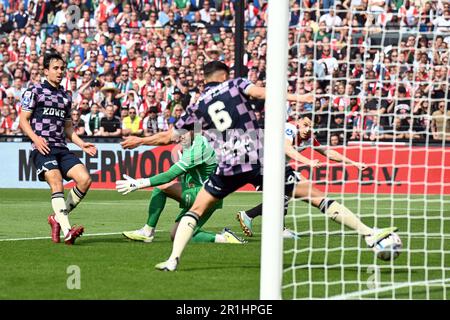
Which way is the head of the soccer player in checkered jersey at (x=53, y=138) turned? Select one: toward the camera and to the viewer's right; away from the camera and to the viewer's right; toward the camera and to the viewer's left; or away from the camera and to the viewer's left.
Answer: toward the camera and to the viewer's right

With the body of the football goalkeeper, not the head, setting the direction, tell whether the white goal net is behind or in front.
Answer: behind

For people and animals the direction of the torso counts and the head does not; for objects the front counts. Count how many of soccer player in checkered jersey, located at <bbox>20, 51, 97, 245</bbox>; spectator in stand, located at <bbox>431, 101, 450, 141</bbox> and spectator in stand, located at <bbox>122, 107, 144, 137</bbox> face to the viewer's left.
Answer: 0

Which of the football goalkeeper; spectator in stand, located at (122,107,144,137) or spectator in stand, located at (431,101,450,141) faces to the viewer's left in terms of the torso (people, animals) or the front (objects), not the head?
the football goalkeeper

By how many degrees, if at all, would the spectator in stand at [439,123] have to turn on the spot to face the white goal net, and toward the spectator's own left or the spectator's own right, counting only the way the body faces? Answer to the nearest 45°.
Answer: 0° — they already face it

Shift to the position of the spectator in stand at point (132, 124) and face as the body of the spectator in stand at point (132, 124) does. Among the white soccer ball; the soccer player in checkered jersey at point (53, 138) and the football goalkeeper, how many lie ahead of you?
3

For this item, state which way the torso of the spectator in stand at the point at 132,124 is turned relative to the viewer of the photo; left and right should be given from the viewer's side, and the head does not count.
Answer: facing the viewer

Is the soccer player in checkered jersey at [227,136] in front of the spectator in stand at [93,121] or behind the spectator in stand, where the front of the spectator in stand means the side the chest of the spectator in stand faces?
in front

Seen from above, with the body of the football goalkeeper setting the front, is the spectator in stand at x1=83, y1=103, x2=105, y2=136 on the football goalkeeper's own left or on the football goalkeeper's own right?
on the football goalkeeper's own right

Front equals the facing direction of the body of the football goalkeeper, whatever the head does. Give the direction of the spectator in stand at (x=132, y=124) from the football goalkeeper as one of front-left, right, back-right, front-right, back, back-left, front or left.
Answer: right

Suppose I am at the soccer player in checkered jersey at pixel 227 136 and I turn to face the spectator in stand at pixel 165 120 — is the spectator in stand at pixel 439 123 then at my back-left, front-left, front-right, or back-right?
front-right

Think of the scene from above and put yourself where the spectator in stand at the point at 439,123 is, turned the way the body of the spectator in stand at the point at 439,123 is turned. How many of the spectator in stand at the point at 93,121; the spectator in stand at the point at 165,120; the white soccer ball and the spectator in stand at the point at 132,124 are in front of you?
1

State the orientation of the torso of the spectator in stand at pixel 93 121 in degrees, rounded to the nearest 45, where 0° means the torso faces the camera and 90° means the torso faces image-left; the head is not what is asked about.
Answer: approximately 0°

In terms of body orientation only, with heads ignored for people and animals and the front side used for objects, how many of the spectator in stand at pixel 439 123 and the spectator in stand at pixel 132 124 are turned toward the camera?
2

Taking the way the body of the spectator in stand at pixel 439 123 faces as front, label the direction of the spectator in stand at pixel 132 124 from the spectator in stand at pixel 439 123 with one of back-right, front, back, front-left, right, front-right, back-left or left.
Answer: back-right
